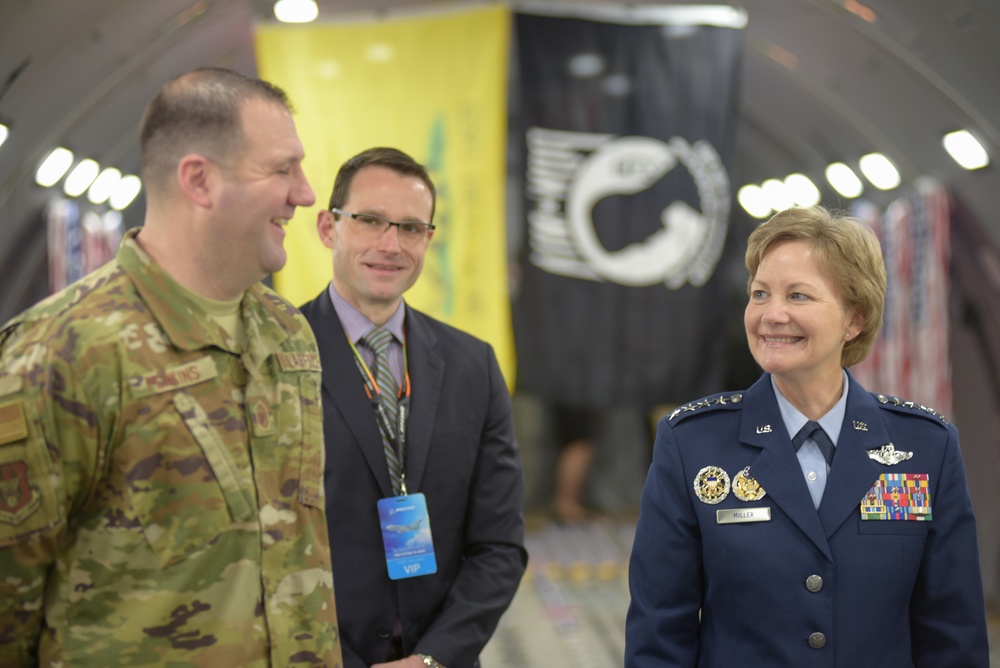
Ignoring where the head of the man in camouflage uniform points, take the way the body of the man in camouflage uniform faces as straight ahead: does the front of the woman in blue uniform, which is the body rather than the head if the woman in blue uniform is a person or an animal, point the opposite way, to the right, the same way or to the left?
to the right

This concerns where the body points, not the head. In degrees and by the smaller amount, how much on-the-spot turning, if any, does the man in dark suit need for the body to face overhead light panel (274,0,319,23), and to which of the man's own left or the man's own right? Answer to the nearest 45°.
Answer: approximately 180°

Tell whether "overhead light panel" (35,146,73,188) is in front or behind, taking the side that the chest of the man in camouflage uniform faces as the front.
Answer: behind

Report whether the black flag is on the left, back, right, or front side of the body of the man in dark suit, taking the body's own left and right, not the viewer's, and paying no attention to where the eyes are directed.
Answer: back

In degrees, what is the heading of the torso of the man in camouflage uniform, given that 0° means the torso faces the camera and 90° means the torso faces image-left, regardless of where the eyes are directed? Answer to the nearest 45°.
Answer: approximately 315°

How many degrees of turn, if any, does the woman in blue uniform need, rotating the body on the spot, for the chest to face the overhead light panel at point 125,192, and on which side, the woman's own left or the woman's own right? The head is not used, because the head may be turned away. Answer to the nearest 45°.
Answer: approximately 135° to the woman's own right

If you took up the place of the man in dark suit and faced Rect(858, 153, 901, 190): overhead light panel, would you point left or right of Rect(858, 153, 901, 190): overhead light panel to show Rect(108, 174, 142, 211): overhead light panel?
left

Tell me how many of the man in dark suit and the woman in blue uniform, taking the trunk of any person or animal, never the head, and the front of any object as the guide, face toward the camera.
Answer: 2

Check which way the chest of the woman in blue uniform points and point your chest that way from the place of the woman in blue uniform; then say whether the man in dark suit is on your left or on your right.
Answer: on your right

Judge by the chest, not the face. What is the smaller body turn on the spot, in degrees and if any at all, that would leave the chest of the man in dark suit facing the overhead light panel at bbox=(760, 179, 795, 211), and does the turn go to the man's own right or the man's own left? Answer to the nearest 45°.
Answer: approximately 135° to the man's own left

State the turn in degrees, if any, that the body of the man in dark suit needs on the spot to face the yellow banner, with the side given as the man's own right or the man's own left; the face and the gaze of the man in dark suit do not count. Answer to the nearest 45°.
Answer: approximately 180°

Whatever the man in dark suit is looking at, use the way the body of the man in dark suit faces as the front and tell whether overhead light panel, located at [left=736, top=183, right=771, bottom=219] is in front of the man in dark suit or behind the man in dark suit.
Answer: behind
